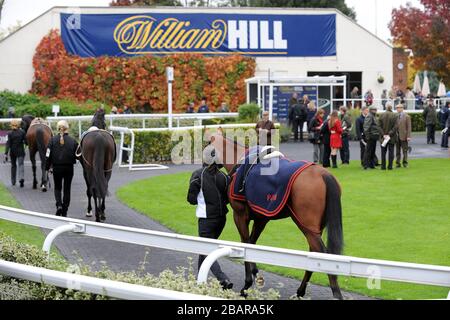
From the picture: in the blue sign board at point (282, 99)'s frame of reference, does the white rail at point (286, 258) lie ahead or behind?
ahead

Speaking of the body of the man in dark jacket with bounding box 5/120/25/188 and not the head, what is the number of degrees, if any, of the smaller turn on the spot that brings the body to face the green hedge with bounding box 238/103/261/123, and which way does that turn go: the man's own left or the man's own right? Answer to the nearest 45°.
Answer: approximately 45° to the man's own right

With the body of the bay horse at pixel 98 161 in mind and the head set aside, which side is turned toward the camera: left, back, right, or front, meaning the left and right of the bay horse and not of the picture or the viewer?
back

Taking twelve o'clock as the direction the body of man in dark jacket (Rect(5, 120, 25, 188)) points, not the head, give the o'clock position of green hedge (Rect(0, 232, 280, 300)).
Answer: The green hedge is roughly at 6 o'clock from the man in dark jacket.

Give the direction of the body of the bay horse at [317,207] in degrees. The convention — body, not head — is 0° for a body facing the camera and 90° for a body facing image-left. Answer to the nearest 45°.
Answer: approximately 135°

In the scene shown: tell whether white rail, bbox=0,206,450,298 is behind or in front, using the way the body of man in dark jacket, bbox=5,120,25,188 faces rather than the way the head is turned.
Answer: behind

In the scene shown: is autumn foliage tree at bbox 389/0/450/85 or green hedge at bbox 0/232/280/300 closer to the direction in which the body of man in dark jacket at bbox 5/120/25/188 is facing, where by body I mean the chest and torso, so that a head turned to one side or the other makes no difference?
the autumn foliage tree

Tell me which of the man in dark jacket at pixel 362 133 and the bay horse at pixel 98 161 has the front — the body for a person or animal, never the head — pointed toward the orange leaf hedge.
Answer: the bay horse

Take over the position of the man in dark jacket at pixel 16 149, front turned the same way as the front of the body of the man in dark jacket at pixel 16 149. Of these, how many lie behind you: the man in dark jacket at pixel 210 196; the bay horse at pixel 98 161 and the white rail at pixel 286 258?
3

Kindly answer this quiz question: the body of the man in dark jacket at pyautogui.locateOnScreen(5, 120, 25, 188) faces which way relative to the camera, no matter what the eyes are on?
away from the camera
